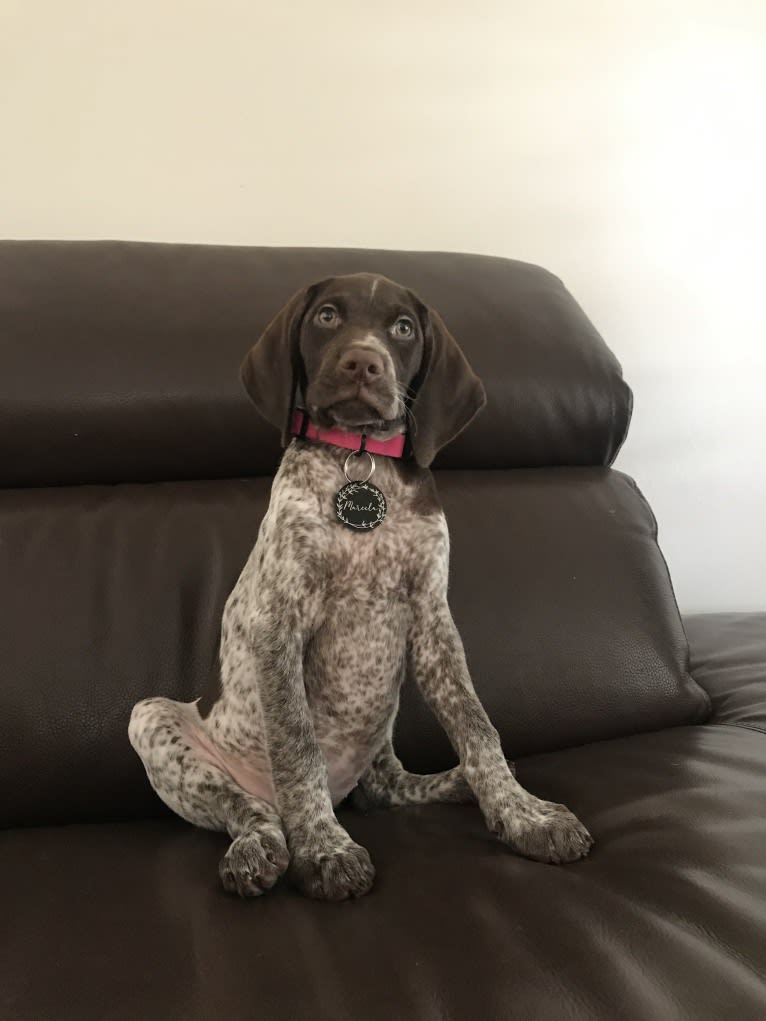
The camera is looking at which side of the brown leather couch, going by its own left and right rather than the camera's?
front
